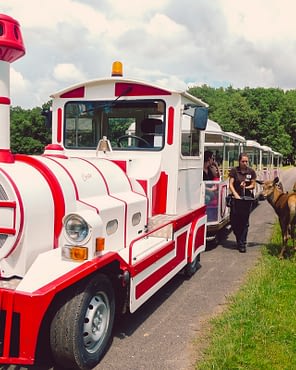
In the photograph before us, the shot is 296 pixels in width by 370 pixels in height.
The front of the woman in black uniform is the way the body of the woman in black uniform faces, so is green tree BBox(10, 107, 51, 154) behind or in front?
behind

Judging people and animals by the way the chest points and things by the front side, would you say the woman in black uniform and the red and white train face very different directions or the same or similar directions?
same or similar directions

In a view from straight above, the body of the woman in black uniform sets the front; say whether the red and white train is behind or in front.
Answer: in front

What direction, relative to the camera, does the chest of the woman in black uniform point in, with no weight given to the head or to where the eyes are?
toward the camera

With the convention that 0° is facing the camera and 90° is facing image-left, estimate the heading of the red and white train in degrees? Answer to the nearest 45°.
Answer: approximately 45°

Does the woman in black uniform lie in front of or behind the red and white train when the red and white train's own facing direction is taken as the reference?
behind

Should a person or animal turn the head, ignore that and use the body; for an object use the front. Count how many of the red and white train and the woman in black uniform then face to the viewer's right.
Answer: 0

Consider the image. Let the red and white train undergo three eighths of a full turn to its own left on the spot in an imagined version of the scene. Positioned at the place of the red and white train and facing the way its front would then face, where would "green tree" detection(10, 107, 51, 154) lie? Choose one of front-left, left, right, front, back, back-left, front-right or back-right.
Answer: left

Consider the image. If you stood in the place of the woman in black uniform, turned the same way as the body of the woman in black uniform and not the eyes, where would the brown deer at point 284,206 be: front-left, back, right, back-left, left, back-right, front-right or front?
front-left

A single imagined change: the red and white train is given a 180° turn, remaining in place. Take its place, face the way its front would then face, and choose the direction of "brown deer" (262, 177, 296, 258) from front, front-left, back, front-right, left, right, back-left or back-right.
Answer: front
